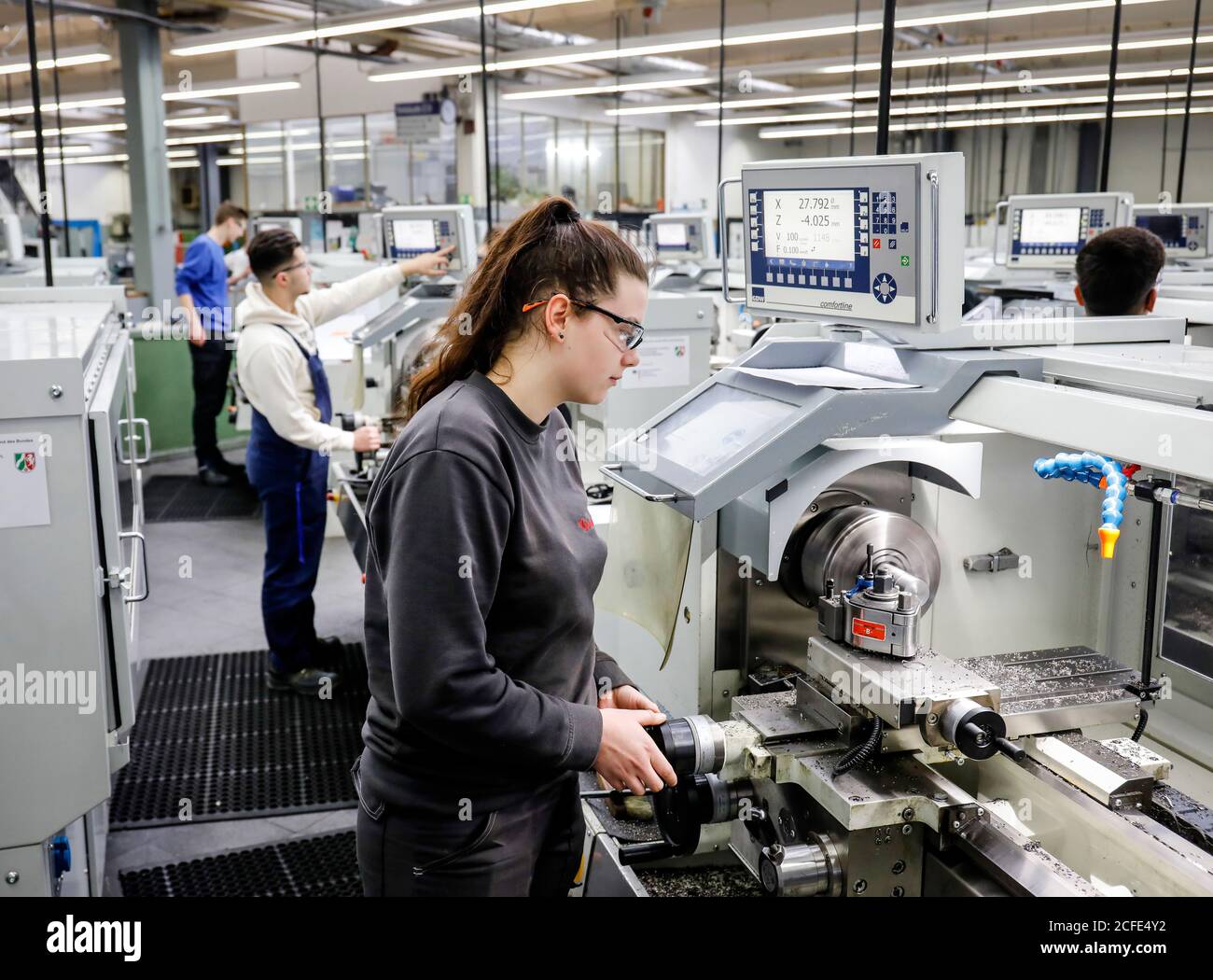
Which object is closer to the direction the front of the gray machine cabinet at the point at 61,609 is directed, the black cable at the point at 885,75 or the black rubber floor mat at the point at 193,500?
the black cable

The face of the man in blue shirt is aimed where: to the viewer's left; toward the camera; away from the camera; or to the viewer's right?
to the viewer's right

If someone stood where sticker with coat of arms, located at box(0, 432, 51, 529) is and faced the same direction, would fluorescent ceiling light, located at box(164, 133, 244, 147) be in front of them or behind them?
behind

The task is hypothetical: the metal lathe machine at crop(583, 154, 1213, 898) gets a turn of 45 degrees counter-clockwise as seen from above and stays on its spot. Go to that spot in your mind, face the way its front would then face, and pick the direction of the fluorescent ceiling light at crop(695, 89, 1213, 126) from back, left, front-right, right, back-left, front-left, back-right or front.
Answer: back

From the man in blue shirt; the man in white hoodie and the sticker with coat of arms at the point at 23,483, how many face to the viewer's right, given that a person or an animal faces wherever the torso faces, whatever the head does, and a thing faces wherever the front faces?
2

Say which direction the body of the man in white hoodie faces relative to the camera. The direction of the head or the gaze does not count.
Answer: to the viewer's right

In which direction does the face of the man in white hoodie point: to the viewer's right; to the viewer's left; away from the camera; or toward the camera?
to the viewer's right

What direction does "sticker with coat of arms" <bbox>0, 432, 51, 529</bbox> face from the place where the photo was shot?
facing the viewer

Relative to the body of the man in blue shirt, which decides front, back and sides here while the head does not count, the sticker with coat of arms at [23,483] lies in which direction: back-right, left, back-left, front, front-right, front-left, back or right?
right

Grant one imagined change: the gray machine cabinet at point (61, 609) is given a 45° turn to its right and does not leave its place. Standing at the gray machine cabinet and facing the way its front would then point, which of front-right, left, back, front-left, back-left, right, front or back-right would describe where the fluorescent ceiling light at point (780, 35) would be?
left

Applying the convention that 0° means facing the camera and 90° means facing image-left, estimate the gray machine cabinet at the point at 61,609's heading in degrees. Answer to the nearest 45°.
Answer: approximately 270°

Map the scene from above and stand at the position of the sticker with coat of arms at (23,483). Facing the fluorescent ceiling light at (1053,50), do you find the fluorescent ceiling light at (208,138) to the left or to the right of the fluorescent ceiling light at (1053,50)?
left

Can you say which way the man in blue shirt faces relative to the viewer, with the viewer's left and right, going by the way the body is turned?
facing to the right of the viewer

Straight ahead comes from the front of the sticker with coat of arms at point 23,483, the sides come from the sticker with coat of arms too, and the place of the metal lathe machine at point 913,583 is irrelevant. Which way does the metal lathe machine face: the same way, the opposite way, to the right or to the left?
to the right

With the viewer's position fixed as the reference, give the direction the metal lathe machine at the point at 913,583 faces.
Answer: facing the viewer and to the left of the viewer

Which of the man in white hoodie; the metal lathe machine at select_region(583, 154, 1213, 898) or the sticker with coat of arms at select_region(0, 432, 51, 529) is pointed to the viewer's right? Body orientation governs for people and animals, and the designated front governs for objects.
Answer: the man in white hoodie

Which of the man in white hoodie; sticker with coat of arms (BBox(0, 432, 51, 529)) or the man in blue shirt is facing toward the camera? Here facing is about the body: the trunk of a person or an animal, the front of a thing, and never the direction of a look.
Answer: the sticker with coat of arms

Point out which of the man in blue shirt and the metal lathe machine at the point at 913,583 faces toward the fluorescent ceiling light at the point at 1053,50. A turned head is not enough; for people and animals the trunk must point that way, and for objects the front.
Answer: the man in blue shirt

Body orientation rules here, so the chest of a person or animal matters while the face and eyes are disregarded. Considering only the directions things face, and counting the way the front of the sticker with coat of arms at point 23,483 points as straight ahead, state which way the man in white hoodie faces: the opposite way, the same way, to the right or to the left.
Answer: to the left

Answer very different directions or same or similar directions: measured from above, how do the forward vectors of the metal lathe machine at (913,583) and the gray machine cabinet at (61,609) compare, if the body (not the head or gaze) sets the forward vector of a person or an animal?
very different directions
